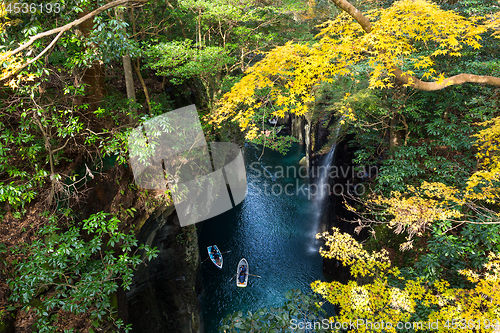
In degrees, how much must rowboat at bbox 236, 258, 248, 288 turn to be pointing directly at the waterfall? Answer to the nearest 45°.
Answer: approximately 45° to its right

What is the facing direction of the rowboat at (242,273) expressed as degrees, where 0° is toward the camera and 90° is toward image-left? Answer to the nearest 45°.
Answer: approximately 180°

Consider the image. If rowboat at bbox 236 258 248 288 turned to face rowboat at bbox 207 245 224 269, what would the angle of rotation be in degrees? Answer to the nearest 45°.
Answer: approximately 45° to its left

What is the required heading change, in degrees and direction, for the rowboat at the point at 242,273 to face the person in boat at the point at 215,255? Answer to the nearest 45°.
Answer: approximately 45° to its left
